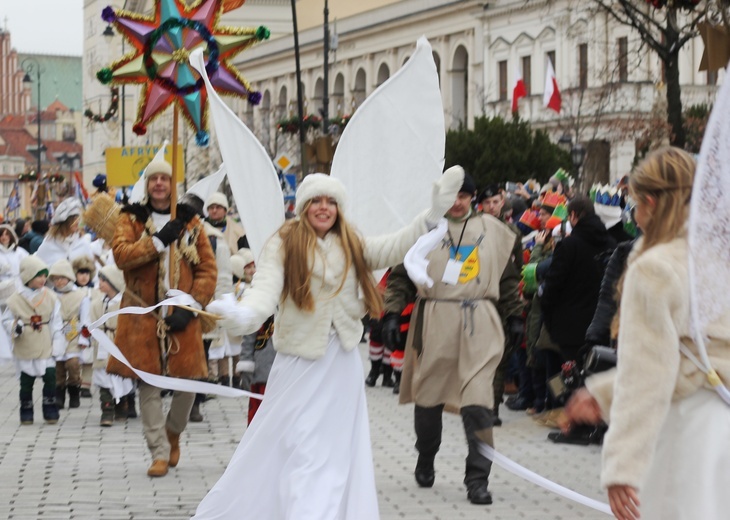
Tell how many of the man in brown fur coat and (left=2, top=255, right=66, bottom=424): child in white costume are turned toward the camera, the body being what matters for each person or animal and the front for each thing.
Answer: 2

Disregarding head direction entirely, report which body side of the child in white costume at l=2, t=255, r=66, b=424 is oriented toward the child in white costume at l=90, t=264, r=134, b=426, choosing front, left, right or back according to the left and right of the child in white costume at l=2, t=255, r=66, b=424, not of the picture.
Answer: left

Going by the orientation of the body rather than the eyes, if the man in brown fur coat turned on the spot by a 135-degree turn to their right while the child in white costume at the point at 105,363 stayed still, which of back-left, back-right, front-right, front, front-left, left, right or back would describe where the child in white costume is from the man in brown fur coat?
front-right

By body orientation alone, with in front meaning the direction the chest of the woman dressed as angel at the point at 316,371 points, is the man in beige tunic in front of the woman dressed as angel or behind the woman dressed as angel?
behind

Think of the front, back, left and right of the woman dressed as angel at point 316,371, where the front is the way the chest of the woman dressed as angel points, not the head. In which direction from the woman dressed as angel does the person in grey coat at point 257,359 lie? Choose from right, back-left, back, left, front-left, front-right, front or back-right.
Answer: back

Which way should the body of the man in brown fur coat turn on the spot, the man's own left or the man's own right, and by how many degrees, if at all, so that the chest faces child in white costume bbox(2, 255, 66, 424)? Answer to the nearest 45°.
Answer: approximately 180°

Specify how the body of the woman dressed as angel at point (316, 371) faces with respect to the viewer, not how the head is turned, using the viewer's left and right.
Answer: facing the viewer

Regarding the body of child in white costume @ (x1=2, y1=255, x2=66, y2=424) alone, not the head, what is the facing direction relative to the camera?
toward the camera

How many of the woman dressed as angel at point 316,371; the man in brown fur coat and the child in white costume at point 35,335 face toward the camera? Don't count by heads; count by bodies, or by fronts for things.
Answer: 3

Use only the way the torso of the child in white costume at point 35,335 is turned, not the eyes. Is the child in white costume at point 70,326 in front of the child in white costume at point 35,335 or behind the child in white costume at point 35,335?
behind
